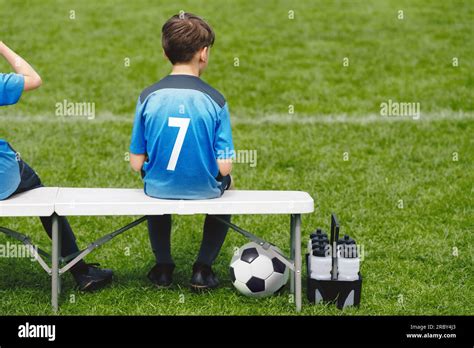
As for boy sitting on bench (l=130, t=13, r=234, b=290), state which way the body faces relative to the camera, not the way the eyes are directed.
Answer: away from the camera

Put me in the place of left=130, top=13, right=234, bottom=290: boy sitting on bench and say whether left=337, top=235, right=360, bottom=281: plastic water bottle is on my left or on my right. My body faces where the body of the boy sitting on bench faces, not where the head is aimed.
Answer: on my right

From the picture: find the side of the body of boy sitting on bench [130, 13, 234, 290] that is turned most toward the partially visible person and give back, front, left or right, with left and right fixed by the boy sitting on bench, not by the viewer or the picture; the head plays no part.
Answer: left
